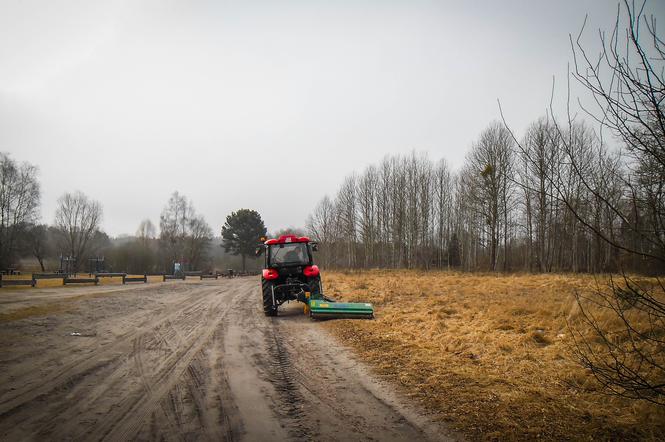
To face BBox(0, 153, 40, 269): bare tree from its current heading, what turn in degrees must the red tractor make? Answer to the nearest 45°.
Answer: approximately 45° to its left

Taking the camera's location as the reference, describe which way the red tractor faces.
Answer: facing away from the viewer
